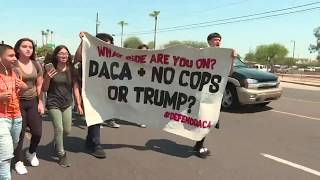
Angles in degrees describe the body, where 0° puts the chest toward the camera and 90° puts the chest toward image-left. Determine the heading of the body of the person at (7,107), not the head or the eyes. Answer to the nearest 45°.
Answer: approximately 315°

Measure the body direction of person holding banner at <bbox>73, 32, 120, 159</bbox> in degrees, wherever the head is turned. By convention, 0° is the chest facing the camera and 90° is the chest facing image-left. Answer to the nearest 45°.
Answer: approximately 315°

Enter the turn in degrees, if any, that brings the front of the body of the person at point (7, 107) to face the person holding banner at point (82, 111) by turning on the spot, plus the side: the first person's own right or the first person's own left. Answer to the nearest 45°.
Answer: approximately 90° to the first person's own left
